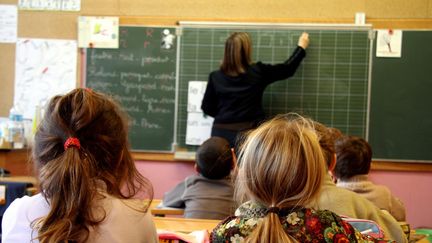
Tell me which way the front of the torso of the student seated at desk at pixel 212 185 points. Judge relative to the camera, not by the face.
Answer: away from the camera

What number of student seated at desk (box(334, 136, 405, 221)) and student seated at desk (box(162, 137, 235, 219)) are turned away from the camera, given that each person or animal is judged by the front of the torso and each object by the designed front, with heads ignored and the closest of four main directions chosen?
2

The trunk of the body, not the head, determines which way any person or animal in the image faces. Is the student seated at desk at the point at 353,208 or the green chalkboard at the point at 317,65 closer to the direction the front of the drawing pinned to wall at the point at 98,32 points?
the student seated at desk

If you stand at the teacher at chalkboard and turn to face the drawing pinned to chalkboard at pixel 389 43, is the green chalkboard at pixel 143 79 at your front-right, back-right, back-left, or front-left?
back-left

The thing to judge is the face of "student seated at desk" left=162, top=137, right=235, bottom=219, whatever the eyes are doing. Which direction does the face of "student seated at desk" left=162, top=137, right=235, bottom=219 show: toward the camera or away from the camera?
away from the camera

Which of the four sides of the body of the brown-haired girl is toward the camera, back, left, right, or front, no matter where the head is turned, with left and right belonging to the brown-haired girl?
back

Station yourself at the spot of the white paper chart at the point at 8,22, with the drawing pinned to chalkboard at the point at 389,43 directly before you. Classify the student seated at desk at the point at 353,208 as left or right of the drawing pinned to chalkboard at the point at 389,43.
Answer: right

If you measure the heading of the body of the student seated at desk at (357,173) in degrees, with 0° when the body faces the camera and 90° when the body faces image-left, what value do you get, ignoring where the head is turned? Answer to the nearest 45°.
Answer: approximately 180°

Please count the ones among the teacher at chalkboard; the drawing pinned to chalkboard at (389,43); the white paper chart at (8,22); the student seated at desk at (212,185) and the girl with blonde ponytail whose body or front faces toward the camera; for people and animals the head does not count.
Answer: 2

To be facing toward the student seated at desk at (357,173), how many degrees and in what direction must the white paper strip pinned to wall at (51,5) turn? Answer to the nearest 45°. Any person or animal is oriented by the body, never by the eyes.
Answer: approximately 45° to its left

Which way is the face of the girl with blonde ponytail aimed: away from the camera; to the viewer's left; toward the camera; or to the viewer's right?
away from the camera

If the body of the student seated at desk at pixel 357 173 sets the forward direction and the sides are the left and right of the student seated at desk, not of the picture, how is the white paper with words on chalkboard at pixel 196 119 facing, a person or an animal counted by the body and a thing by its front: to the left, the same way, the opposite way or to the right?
the opposite way

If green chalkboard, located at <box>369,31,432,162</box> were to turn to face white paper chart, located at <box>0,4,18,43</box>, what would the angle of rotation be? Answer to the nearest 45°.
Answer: approximately 90° to its right

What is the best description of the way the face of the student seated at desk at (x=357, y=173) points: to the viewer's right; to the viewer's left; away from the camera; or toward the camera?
away from the camera
